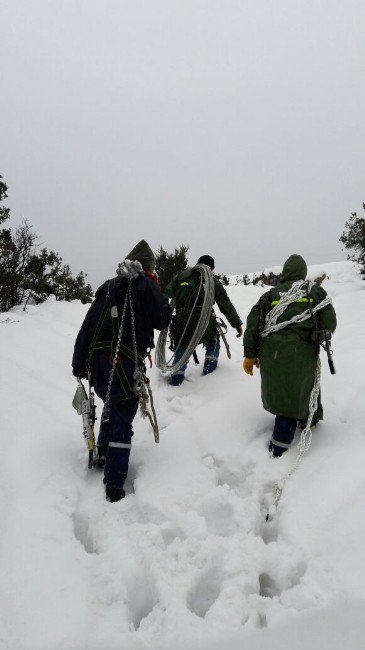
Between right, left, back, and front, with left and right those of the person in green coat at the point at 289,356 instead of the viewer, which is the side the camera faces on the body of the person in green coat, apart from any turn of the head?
back

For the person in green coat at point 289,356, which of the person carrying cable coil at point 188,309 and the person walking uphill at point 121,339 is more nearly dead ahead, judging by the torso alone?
the person carrying cable coil

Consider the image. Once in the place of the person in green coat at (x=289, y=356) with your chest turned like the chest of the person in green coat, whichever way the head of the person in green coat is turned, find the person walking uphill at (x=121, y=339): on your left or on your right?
on your left

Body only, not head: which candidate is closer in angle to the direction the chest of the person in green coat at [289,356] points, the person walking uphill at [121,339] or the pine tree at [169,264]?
the pine tree

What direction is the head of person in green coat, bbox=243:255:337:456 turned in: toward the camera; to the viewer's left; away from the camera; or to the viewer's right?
away from the camera

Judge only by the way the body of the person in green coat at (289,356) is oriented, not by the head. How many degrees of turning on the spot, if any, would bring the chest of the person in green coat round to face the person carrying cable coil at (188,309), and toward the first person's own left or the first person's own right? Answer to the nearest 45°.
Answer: approximately 45° to the first person's own left
